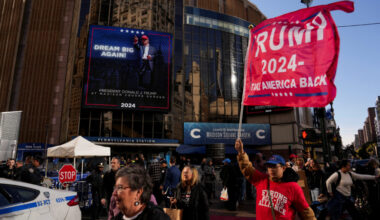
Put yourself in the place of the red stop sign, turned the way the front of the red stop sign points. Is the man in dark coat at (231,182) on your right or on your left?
on your left

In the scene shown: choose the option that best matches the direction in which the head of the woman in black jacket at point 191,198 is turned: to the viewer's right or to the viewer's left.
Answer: to the viewer's left

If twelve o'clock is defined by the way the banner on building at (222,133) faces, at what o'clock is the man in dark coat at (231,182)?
The man in dark coat is roughly at 12 o'clock from the banner on building.

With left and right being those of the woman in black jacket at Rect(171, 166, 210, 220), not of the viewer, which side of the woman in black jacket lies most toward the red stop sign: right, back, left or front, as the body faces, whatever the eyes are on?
right

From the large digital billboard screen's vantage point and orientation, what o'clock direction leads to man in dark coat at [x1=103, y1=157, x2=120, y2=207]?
The man in dark coat is roughly at 12 o'clock from the large digital billboard screen.

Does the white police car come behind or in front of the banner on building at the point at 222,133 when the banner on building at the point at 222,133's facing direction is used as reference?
in front

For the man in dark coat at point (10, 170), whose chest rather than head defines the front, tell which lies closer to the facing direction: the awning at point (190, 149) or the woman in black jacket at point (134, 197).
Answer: the woman in black jacket

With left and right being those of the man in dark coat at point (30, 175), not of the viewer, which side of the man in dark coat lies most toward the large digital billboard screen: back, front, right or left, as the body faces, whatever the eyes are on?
right
